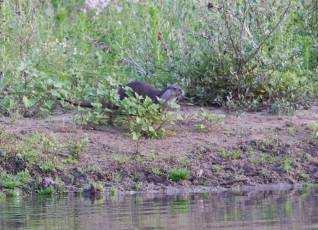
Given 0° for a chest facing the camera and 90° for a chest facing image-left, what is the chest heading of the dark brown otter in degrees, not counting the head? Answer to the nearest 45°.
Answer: approximately 270°
